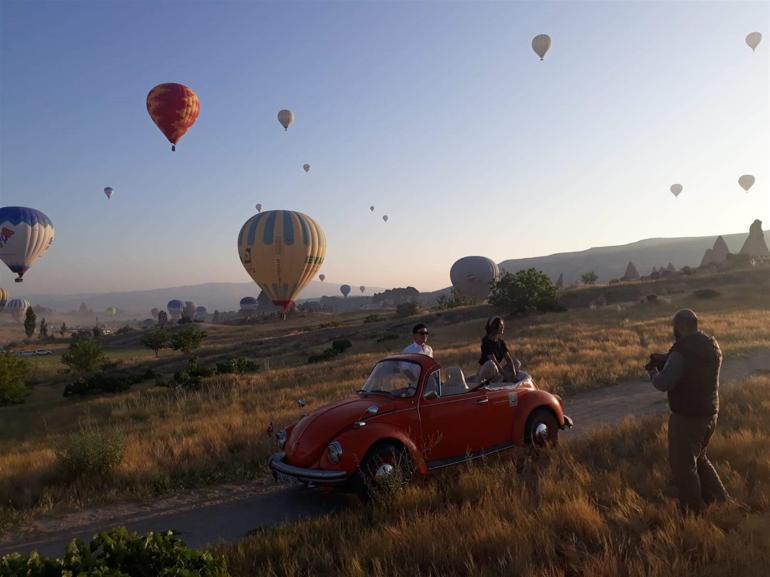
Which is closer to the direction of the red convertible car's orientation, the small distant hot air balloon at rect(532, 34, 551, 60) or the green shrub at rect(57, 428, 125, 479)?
the green shrub

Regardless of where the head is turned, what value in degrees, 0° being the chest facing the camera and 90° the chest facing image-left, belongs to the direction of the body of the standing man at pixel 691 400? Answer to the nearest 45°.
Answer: approximately 135°

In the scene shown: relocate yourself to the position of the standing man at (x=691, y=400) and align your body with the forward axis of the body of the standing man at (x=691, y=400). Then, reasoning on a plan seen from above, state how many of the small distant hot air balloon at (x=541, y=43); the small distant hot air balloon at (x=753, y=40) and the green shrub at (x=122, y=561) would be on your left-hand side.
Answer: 1

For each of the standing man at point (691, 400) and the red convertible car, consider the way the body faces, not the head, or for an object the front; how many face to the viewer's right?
0

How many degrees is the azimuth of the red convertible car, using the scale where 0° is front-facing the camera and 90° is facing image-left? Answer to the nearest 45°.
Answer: approximately 45°

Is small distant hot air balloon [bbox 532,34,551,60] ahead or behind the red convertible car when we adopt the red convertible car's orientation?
behind

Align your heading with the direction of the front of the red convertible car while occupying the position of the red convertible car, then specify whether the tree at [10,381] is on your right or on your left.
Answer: on your right

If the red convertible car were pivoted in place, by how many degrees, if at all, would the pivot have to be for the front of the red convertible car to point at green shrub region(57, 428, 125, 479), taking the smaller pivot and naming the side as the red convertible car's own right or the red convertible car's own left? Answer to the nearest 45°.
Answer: approximately 45° to the red convertible car's own right

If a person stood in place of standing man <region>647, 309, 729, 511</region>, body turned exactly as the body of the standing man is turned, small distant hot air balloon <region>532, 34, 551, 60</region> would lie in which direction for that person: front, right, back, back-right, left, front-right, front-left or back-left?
front-right

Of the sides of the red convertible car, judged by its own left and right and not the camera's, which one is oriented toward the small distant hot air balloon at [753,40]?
back

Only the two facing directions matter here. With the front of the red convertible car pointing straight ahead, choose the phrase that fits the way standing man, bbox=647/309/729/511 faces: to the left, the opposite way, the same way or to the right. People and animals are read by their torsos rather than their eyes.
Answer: to the right

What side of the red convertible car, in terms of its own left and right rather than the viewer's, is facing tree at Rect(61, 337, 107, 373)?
right

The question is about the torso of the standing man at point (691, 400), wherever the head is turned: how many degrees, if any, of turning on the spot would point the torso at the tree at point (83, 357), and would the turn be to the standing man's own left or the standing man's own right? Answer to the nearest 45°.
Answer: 0° — they already face it
